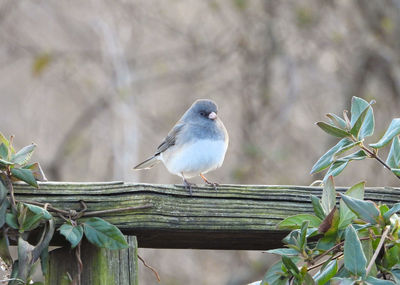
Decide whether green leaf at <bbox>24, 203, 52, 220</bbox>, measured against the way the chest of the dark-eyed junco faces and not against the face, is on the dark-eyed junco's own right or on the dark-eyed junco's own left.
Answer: on the dark-eyed junco's own right

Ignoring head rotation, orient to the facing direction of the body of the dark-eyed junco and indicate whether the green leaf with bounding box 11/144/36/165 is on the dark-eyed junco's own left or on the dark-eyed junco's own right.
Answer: on the dark-eyed junco's own right

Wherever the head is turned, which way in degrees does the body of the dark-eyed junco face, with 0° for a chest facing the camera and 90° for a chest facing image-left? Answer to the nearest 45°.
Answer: approximately 315°
